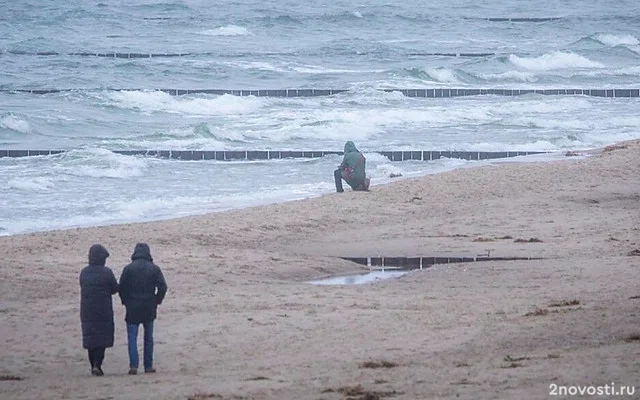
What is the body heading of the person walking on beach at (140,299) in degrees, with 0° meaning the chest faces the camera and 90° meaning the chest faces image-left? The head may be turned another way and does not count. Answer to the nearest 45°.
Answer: approximately 180°

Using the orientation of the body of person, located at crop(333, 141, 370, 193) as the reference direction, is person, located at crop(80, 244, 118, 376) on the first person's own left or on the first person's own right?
on the first person's own left

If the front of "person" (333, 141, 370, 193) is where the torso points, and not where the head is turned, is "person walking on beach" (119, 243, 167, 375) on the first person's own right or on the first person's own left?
on the first person's own left

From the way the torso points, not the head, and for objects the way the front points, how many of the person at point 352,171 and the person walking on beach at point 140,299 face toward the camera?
0

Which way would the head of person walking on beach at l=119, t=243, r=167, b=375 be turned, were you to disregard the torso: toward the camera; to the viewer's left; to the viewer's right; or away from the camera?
away from the camera

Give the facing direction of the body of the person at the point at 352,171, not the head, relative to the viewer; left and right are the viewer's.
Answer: facing away from the viewer and to the left of the viewer
